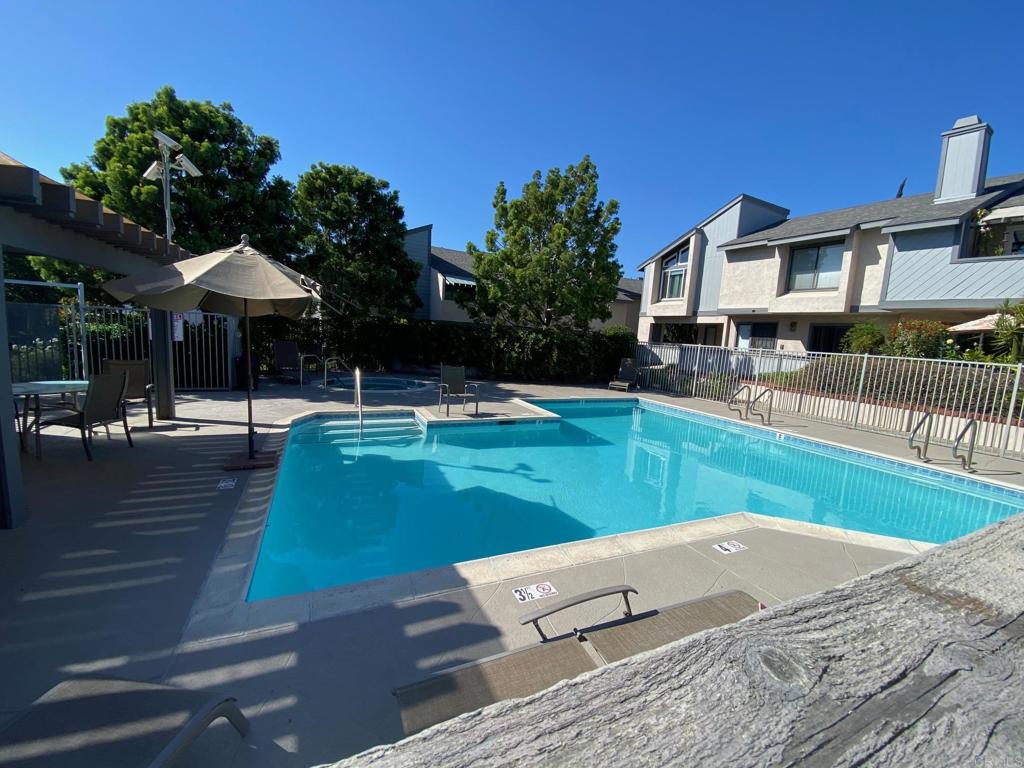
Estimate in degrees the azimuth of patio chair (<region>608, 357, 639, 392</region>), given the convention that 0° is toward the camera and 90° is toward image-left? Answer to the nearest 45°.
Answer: approximately 45°

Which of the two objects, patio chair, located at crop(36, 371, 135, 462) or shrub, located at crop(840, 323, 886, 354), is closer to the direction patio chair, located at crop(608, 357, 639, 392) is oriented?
the patio chair

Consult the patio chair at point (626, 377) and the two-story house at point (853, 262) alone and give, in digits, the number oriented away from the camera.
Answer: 0

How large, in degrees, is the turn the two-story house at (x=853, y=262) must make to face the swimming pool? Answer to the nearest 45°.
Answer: approximately 45° to its left

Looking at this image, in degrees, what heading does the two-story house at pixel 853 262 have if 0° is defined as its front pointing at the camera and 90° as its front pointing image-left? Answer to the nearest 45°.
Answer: approximately 45°

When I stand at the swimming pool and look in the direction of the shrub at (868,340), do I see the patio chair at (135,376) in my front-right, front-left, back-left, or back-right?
back-left

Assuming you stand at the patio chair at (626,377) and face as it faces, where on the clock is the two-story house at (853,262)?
The two-story house is roughly at 7 o'clock from the patio chair.

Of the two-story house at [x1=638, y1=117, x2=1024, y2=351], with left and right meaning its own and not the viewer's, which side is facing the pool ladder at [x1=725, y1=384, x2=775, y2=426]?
front

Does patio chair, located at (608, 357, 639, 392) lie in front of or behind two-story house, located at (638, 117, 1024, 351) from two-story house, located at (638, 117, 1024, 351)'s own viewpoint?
in front

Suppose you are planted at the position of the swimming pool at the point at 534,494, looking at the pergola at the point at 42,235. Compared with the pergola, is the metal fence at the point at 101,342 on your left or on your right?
right

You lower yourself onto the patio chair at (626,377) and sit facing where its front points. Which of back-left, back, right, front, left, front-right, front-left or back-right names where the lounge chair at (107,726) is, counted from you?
front-left

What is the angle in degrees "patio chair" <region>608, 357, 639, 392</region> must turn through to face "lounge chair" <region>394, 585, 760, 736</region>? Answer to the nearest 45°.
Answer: approximately 45° to its left

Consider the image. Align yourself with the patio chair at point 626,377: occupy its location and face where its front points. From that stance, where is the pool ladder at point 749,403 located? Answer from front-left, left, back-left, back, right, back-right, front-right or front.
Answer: left
